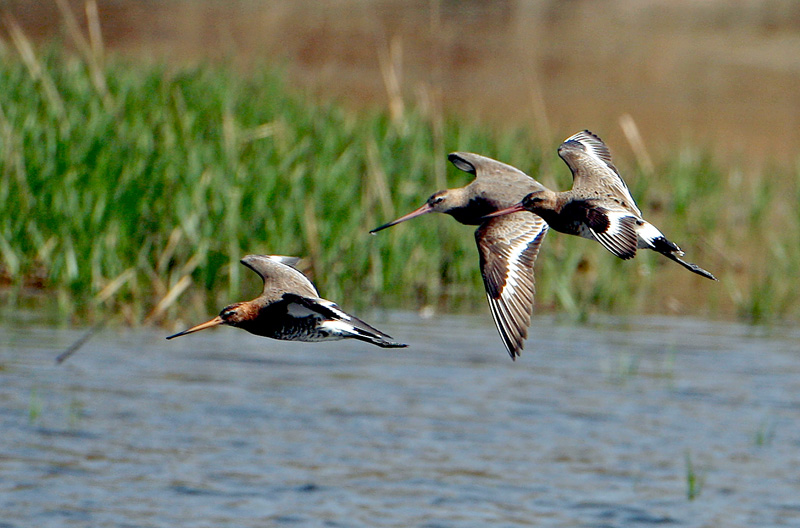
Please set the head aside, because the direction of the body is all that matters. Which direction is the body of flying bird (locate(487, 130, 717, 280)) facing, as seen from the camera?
to the viewer's left

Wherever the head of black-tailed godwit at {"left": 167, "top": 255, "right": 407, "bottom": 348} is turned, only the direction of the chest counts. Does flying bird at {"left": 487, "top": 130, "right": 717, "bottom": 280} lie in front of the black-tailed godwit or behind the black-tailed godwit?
behind

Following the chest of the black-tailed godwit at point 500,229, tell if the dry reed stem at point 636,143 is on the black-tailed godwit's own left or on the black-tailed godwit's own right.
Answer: on the black-tailed godwit's own right

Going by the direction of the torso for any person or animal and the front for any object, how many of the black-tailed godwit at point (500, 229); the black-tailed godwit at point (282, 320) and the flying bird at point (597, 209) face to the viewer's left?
3

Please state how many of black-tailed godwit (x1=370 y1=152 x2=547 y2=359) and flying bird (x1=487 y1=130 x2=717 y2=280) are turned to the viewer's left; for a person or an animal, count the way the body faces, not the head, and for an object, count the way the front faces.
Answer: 2

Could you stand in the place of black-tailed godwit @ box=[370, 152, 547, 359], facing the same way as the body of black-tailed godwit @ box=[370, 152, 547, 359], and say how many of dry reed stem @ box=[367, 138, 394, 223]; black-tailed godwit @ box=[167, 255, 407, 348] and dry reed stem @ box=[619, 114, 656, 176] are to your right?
2

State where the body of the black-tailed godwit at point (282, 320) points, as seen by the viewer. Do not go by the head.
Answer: to the viewer's left

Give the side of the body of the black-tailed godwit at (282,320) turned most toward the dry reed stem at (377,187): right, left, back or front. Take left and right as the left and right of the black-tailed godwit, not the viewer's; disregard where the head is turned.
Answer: right

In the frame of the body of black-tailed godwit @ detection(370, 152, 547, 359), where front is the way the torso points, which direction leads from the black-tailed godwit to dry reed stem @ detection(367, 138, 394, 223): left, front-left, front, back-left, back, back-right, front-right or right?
right

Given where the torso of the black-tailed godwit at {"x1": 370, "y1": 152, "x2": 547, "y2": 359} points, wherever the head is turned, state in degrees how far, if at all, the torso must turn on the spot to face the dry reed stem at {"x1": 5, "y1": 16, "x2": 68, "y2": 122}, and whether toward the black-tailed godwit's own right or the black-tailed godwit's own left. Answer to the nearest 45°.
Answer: approximately 45° to the black-tailed godwit's own right

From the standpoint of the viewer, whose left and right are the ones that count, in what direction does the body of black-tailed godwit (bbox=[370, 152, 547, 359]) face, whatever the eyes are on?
facing to the left of the viewer
